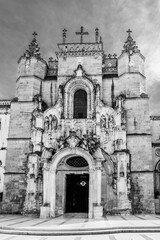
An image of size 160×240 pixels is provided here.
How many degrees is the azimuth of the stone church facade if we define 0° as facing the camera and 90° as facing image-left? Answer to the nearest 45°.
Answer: approximately 0°
